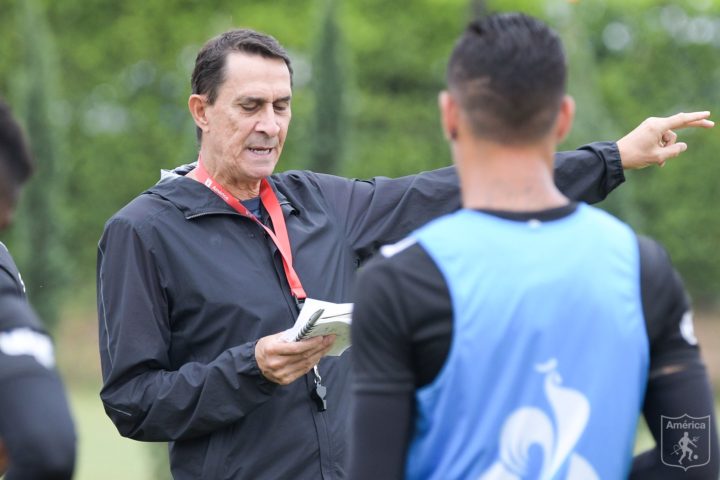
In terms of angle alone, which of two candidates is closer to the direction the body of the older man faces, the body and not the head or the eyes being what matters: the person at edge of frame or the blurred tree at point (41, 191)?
the person at edge of frame

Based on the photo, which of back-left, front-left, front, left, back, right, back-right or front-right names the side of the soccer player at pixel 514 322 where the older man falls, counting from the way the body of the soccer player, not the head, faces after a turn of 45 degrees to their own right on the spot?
left

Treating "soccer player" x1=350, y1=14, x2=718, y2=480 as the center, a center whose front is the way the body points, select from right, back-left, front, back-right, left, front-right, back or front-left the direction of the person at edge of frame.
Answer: left

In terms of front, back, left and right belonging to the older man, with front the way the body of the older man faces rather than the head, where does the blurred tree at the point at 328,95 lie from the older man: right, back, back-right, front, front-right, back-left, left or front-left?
back-left

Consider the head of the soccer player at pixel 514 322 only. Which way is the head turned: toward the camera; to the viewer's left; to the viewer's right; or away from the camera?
away from the camera

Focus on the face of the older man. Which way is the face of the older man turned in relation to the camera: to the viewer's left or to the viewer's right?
to the viewer's right

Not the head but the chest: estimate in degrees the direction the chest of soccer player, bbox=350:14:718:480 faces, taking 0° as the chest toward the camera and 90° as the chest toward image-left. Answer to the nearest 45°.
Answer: approximately 180°

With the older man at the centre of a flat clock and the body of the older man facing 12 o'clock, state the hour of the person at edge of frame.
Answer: The person at edge of frame is roughly at 2 o'clock from the older man.

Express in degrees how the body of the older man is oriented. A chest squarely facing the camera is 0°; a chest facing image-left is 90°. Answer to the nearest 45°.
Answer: approximately 315°

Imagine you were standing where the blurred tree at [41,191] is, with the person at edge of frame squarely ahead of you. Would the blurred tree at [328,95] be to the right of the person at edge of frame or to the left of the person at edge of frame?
left

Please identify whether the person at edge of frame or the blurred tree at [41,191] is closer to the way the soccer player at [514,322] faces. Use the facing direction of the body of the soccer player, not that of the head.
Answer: the blurred tree
